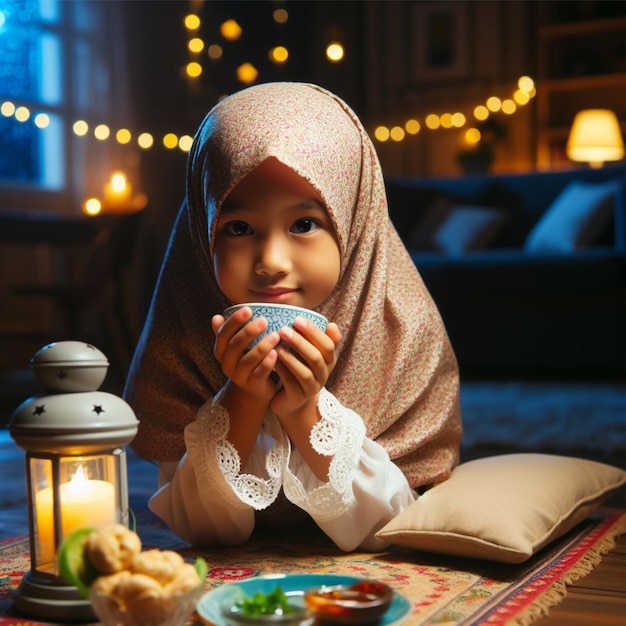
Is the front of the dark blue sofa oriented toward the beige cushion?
yes

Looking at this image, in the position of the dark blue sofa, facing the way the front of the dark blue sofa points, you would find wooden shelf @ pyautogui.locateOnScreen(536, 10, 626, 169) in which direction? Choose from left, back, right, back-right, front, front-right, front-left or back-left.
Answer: back

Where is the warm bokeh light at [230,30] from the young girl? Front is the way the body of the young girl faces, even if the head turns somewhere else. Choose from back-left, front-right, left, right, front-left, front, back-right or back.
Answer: back

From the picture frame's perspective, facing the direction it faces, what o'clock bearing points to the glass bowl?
The glass bowl is roughly at 12 o'clock from the picture frame.

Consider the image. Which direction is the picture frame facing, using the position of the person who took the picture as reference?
facing the viewer

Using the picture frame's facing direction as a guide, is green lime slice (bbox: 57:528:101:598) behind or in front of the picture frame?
in front

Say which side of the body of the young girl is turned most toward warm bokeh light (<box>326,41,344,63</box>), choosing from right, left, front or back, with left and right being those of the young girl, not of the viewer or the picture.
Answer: back

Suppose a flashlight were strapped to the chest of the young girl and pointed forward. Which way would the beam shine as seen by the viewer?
toward the camera

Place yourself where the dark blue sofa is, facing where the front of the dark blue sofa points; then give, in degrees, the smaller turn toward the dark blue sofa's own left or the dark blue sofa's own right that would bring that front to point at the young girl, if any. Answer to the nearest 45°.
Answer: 0° — it already faces them

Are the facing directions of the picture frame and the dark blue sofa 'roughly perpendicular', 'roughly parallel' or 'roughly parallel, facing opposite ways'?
roughly parallel

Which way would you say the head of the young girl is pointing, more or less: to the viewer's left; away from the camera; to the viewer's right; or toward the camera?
toward the camera

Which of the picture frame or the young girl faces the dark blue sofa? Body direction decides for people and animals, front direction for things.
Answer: the picture frame

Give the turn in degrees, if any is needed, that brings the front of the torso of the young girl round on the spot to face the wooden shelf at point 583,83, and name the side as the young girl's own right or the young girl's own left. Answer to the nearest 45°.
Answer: approximately 180°

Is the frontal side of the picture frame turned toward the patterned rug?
yes

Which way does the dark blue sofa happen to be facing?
toward the camera

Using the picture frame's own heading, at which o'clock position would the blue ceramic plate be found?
The blue ceramic plate is roughly at 12 o'clock from the picture frame.

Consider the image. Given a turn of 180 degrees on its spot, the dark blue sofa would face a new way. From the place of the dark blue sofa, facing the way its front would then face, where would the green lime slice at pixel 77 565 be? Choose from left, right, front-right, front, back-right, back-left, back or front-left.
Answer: back
